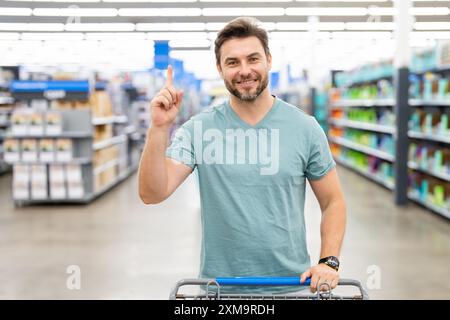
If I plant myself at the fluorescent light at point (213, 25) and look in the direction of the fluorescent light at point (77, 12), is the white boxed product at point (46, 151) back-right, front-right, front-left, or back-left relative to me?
front-left

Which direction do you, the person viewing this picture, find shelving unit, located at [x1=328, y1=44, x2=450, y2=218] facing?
facing the viewer and to the left of the viewer

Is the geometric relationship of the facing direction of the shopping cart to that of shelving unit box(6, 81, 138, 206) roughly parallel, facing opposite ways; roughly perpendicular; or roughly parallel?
roughly parallel

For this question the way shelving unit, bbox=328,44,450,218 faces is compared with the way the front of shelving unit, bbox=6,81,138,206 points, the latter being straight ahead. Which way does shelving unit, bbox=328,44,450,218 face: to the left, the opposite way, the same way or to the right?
to the right

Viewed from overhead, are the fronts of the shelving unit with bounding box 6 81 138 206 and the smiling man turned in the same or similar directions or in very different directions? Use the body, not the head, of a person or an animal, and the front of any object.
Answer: same or similar directions

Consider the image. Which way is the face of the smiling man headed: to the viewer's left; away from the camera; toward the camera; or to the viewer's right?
toward the camera

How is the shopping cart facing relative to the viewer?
toward the camera

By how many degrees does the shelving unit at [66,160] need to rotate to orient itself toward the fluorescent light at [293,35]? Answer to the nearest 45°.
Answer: approximately 135° to its left

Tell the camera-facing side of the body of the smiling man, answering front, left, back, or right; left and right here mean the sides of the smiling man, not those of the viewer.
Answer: front

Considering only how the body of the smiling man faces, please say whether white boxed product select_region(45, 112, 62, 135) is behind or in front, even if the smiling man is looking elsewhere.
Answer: behind

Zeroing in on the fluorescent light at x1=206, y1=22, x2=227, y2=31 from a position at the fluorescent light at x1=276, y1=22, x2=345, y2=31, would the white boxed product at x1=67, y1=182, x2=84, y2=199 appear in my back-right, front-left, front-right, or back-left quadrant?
front-left

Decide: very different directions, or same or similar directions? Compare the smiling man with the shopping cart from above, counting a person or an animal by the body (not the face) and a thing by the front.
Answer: same or similar directions

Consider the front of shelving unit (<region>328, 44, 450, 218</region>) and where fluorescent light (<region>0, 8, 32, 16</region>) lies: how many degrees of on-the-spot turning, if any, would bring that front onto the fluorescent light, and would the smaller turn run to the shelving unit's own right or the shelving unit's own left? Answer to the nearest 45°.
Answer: approximately 45° to the shelving unit's own right

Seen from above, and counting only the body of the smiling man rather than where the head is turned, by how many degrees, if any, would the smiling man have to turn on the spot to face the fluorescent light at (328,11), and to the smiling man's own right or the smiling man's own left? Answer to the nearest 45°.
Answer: approximately 180°
